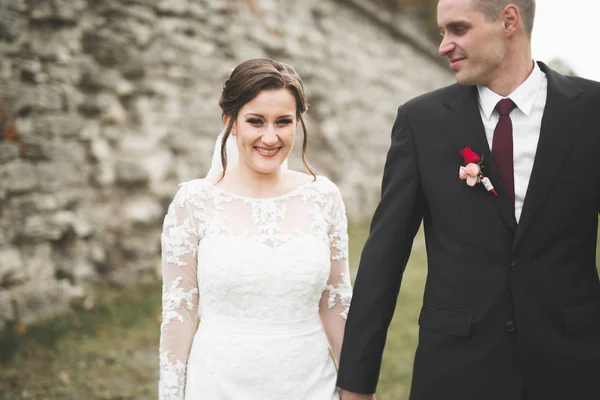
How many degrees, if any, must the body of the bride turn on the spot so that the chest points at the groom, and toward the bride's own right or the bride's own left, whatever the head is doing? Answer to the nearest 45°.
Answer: approximately 45° to the bride's own left

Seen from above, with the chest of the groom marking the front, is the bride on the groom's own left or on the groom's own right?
on the groom's own right

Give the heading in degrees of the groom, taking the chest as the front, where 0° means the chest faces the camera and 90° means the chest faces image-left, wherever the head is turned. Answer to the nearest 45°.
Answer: approximately 0°

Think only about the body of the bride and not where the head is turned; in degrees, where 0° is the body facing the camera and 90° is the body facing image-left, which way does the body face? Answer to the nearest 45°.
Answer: approximately 0°

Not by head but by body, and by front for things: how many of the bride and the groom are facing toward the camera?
2
